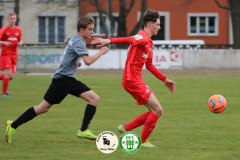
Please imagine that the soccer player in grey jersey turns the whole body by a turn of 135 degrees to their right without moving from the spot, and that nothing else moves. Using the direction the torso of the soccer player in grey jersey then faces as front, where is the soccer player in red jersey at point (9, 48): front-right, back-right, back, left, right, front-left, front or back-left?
back-right

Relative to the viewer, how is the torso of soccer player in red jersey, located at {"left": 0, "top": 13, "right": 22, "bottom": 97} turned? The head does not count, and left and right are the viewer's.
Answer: facing the viewer and to the right of the viewer

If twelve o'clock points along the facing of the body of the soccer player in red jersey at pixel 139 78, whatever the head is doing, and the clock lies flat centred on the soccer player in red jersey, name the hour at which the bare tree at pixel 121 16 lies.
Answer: The bare tree is roughly at 9 o'clock from the soccer player in red jersey.

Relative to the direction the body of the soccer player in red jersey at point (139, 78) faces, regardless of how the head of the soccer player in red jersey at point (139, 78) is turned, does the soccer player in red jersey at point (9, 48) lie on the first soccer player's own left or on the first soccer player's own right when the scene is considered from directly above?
on the first soccer player's own left

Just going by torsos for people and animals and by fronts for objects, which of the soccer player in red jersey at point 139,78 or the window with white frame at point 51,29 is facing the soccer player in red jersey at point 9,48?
the window with white frame

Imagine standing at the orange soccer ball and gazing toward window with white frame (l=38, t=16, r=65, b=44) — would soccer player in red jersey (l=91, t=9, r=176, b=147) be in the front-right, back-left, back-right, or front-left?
back-left

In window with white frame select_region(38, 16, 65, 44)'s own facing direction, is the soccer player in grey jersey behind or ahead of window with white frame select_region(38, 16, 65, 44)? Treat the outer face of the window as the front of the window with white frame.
ahead

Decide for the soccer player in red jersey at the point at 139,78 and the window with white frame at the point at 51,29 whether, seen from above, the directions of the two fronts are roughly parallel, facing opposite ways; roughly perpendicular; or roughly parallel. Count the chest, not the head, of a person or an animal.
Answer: roughly perpendicular

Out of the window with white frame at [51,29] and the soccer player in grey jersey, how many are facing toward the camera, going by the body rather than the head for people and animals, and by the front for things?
1

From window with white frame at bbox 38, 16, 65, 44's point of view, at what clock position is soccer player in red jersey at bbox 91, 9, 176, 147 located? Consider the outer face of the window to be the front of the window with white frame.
The soccer player in red jersey is roughly at 12 o'clock from the window with white frame.

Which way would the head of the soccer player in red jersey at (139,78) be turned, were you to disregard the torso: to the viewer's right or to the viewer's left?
to the viewer's right

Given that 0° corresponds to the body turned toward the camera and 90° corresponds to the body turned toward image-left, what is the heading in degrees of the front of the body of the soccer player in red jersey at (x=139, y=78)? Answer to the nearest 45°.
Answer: approximately 270°

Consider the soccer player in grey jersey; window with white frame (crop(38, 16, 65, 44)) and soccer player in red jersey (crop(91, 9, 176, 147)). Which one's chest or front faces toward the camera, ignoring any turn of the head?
the window with white frame

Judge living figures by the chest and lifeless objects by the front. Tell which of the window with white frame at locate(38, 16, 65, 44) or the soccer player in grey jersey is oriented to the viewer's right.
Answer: the soccer player in grey jersey

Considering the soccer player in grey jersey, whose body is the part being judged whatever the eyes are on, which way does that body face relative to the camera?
to the viewer's right

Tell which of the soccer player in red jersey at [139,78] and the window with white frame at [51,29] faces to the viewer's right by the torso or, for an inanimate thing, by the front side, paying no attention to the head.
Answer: the soccer player in red jersey

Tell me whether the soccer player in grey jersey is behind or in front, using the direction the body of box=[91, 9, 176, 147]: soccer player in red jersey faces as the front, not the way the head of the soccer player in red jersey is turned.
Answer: behind

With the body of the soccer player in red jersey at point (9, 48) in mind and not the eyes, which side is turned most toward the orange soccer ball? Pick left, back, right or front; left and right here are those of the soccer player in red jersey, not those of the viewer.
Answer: front

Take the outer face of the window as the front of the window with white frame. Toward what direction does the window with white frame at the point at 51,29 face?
toward the camera

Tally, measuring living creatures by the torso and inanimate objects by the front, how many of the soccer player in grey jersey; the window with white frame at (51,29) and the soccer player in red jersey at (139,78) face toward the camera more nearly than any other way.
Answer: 1
